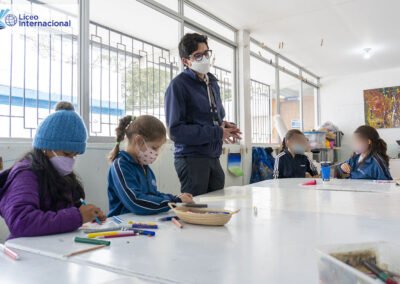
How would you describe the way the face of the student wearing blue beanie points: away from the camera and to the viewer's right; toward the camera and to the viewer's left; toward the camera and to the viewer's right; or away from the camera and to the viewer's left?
toward the camera and to the viewer's right

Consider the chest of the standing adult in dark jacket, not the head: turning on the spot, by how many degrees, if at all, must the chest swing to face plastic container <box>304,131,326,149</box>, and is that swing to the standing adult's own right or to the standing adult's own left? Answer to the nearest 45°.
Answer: approximately 90° to the standing adult's own left

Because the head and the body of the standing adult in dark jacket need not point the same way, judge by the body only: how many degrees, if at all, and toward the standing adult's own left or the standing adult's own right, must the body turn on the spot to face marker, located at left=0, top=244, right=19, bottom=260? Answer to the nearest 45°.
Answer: approximately 45° to the standing adult's own right

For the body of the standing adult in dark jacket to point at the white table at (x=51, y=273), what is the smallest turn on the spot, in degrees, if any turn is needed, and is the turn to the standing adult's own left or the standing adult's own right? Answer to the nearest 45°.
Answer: approximately 45° to the standing adult's own right

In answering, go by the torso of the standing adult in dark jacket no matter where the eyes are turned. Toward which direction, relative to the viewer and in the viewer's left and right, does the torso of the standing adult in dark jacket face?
facing the viewer and to the right of the viewer

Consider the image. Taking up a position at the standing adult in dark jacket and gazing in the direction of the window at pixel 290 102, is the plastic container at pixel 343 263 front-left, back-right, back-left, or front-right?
back-right

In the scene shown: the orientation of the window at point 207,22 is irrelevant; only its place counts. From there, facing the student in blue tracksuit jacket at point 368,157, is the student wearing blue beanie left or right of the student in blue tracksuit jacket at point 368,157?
right

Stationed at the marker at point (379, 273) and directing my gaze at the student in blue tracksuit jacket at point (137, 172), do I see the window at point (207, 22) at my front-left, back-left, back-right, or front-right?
front-right

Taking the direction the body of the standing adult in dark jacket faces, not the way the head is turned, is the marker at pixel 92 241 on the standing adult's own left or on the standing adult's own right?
on the standing adult's own right

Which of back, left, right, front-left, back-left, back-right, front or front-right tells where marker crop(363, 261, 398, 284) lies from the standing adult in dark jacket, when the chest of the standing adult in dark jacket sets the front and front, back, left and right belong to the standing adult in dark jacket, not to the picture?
front-right

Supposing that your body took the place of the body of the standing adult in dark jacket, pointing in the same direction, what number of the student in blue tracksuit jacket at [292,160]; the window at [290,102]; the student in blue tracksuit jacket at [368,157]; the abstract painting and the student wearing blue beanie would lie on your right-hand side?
1

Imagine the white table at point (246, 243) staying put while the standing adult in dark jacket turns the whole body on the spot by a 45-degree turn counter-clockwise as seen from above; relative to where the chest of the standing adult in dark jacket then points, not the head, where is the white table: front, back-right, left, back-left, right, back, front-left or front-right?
right

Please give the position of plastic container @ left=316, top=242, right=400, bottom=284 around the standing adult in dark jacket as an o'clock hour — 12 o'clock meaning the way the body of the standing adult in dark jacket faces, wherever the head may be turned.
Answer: The plastic container is roughly at 1 o'clock from the standing adult in dark jacket.

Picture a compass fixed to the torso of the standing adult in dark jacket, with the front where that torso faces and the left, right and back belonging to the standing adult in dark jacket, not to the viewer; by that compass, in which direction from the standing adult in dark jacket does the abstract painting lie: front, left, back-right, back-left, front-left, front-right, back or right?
left
